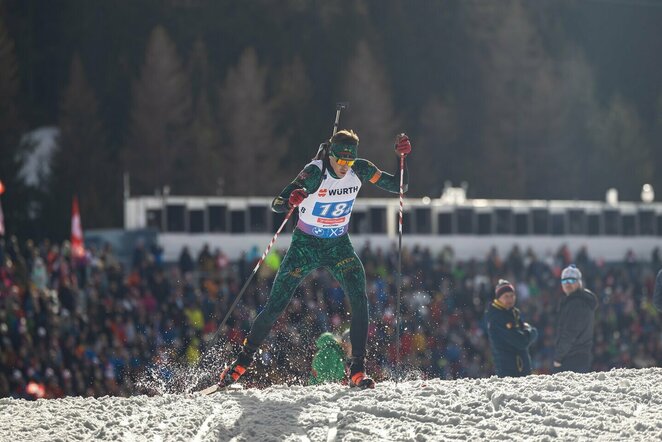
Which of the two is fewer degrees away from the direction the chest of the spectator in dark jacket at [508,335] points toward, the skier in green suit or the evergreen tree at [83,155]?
the skier in green suit

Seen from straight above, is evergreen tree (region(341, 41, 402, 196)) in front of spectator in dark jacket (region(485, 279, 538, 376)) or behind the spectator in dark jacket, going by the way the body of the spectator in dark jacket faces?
behind

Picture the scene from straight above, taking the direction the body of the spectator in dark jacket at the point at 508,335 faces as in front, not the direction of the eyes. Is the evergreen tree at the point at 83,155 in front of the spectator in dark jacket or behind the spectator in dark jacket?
behind

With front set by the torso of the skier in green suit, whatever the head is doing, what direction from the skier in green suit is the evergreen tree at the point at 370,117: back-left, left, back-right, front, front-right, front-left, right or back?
back-left

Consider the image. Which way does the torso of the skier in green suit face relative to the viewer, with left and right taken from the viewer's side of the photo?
facing the viewer and to the right of the viewer

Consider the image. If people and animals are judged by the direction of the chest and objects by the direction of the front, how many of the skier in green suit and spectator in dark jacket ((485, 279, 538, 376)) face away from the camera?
0

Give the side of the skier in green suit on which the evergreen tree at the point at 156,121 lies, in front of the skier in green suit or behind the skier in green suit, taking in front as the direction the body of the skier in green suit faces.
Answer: behind
